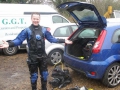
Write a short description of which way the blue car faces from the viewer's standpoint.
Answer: facing away from the viewer and to the right of the viewer

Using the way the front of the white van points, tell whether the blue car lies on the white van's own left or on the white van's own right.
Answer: on the white van's own right

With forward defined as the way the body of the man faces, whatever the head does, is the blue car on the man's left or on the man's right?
on the man's left

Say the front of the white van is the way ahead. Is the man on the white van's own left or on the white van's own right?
on the white van's own right

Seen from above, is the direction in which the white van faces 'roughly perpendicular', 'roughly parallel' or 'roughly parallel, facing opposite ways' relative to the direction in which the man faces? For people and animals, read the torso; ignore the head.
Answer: roughly perpendicular

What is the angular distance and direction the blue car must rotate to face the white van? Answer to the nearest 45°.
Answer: approximately 90° to its left

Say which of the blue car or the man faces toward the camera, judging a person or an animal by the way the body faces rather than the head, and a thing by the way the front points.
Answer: the man

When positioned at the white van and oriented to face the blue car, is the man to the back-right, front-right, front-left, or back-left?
front-right

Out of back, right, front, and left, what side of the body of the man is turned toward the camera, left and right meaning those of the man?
front
